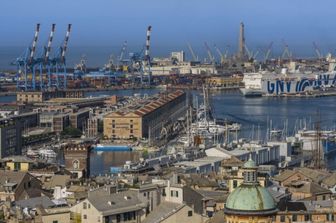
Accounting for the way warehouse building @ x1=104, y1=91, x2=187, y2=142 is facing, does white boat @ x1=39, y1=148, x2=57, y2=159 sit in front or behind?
in front

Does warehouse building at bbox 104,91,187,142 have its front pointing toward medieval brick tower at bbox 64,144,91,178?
yes

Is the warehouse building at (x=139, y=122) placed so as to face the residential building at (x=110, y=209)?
yes

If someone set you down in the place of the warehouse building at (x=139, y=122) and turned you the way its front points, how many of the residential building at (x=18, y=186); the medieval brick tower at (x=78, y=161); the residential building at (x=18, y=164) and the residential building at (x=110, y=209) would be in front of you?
4

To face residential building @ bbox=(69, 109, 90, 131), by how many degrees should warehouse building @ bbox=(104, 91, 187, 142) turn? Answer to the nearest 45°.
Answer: approximately 45° to its right

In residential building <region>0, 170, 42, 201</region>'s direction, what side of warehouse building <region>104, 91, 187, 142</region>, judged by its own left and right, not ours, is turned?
front

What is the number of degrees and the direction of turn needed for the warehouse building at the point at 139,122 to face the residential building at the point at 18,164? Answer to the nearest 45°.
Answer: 0° — it already faces it
